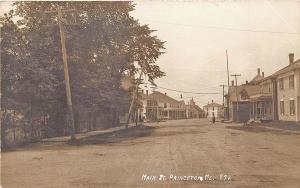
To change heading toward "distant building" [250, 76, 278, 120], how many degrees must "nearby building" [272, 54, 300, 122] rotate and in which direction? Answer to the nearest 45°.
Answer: approximately 135° to its right

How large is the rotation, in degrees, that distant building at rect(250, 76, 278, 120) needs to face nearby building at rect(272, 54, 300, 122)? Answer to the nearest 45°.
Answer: approximately 45° to its left

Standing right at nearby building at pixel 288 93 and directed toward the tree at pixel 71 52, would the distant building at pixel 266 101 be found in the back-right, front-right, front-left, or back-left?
back-right

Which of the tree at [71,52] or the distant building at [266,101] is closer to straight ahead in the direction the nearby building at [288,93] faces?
the tree

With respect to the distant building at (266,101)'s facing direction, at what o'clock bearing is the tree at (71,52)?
The tree is roughly at 11 o'clock from the distant building.

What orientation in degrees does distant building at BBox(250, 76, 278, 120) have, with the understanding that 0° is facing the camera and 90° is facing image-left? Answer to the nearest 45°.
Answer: approximately 45°

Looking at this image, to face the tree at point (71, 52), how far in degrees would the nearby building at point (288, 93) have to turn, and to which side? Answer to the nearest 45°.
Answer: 0° — it already faces it

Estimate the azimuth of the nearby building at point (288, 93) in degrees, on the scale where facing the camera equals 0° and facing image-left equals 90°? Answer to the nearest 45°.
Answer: approximately 45°
